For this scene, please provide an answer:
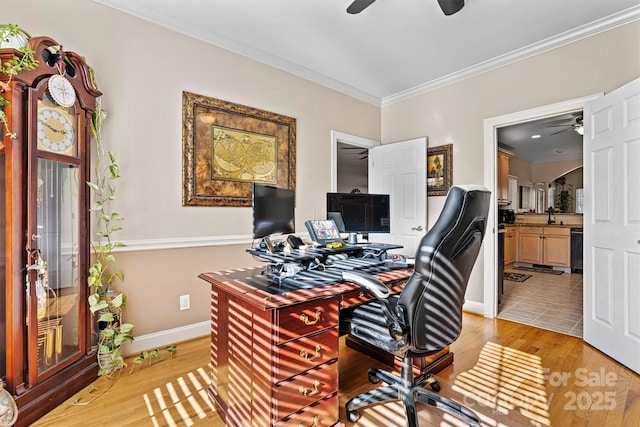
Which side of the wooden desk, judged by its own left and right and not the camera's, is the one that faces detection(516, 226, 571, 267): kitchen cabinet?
left

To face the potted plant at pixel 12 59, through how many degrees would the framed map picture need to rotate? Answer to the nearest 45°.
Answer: approximately 90° to its right

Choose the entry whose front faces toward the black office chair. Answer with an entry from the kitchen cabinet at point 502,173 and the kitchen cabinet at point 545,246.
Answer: the kitchen cabinet at point 545,246

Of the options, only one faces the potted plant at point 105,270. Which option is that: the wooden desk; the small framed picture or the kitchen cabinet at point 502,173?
the small framed picture

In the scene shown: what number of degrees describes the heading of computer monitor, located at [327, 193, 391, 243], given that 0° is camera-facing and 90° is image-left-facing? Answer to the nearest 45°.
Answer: approximately 0°

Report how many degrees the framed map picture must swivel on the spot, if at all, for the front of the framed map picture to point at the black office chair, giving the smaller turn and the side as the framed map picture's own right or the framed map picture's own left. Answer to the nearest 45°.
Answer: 0° — it already faces it

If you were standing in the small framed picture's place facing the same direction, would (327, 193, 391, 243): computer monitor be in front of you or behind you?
in front

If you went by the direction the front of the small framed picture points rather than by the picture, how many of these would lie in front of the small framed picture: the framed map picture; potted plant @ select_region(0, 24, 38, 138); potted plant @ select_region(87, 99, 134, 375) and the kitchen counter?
3

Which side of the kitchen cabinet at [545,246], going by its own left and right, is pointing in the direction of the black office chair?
front

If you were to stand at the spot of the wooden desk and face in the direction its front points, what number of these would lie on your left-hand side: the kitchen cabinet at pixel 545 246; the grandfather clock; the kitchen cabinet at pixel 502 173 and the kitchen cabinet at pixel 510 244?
3

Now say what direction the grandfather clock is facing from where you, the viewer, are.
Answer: facing the viewer and to the right of the viewer

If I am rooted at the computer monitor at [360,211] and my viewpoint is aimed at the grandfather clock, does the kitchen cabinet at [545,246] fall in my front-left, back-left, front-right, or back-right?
back-right

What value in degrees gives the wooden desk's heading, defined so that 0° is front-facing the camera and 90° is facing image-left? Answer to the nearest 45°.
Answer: approximately 315°

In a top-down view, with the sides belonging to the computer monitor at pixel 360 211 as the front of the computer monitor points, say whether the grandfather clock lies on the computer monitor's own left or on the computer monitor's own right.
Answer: on the computer monitor's own right

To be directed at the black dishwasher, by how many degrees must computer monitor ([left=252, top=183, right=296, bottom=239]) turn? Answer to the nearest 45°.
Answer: approximately 90° to its left

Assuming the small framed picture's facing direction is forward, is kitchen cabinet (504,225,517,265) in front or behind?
behind

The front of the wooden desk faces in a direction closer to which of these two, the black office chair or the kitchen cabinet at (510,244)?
the black office chair
